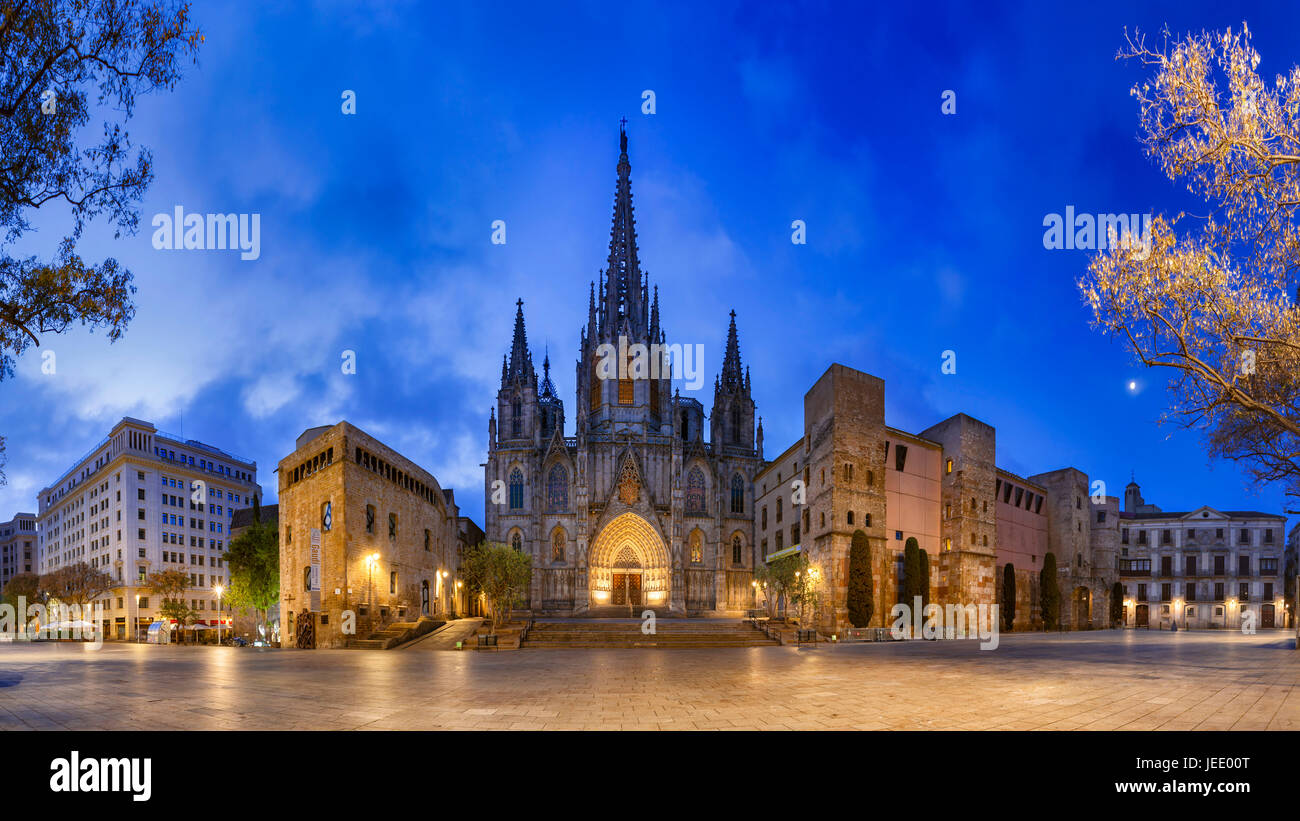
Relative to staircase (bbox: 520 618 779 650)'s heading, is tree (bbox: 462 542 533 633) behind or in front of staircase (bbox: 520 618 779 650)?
behind

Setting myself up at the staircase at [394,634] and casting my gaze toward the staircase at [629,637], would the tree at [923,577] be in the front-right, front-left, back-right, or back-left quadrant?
front-left

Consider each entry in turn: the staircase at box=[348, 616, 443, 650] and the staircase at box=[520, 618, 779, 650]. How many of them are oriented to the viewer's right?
0

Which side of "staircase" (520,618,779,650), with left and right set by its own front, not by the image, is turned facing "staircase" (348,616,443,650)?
right

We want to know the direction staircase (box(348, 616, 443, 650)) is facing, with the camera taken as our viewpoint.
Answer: facing the viewer and to the left of the viewer

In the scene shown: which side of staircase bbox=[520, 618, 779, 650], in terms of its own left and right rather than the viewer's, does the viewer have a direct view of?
front
